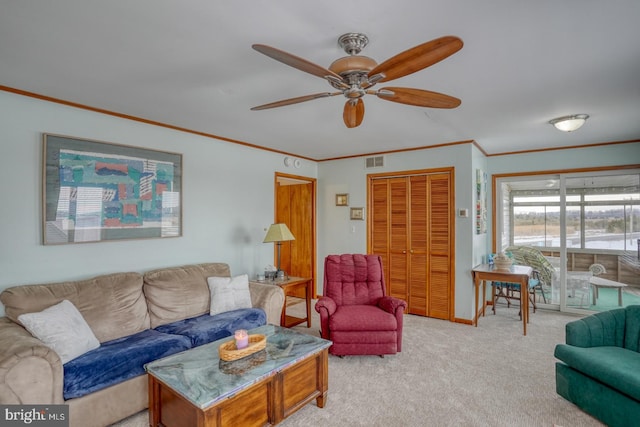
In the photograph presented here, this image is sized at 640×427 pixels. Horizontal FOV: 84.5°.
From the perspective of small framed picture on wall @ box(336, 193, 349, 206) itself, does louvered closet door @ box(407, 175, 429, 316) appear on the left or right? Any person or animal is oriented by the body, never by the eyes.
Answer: on its left

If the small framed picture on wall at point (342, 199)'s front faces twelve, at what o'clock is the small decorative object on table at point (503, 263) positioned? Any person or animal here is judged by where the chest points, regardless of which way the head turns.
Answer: The small decorative object on table is roughly at 10 o'clock from the small framed picture on wall.

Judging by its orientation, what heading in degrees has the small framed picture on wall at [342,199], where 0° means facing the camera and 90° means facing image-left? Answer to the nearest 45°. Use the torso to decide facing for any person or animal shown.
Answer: approximately 0°

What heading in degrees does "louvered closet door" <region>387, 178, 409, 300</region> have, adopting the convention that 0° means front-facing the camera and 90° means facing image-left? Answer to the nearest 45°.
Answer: approximately 0°

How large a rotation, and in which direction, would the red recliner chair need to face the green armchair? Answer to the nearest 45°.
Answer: approximately 45° to its left

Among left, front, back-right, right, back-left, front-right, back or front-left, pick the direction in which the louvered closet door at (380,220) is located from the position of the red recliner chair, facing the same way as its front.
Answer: back

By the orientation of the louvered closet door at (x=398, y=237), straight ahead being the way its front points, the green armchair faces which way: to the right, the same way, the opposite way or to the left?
to the right

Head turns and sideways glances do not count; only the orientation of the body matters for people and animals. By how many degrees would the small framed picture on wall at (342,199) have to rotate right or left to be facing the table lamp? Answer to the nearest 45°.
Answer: approximately 45° to its right
